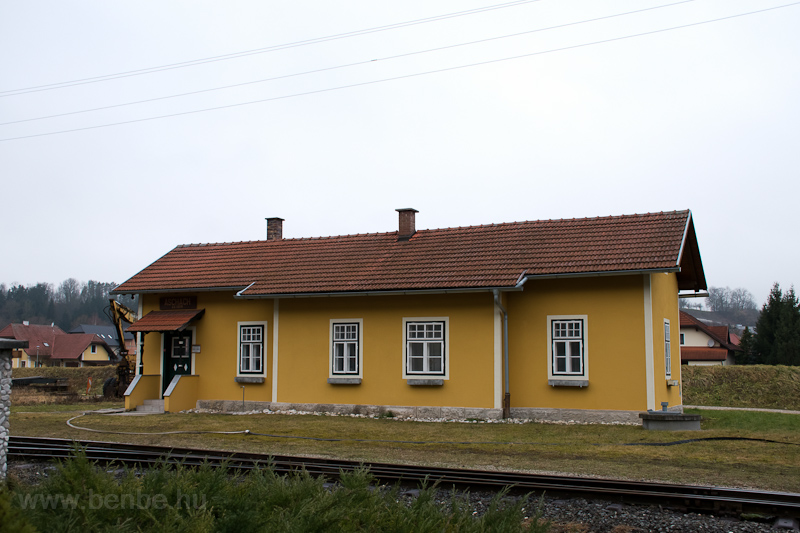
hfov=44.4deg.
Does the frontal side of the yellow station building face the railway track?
yes

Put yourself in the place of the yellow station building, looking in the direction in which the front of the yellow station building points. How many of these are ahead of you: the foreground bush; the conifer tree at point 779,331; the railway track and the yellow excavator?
2

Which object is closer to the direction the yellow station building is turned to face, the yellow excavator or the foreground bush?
the foreground bush

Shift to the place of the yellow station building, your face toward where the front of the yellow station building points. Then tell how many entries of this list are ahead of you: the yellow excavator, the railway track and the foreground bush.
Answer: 2

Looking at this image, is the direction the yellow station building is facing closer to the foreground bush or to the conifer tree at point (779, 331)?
the foreground bush

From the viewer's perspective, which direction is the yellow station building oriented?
toward the camera

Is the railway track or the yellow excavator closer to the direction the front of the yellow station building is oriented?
the railway track

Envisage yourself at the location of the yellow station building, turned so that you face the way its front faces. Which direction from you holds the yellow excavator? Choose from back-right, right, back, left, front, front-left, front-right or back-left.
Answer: back-right

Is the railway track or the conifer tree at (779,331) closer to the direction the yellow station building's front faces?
the railway track

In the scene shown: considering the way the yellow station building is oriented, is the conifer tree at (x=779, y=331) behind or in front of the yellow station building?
behind

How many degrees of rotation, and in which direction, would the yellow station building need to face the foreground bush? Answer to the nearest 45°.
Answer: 0° — it already faces it
